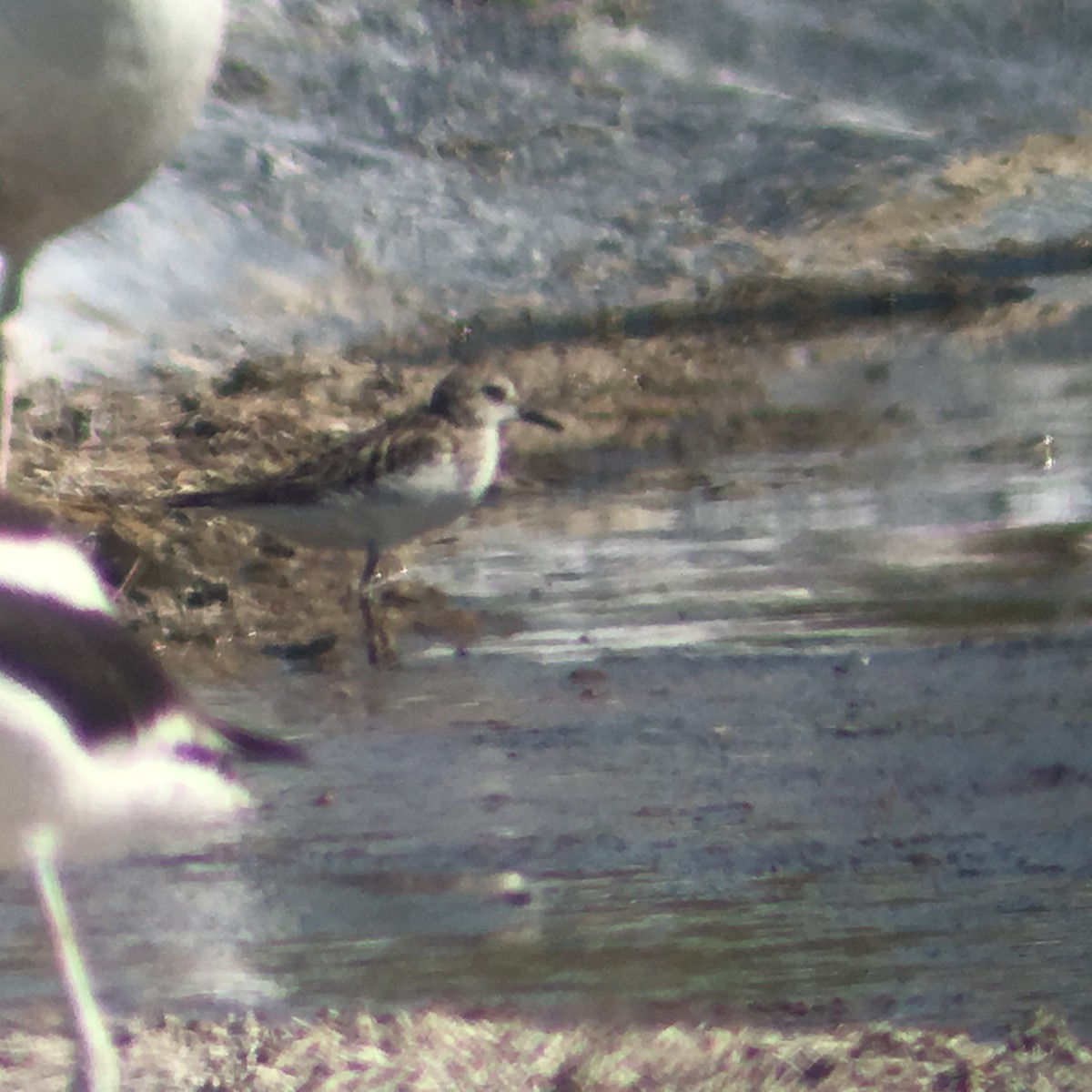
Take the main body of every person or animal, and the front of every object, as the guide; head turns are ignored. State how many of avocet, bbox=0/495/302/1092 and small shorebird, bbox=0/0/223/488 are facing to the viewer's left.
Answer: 1

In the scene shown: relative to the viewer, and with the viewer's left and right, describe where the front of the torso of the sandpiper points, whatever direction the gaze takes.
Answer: facing to the right of the viewer
